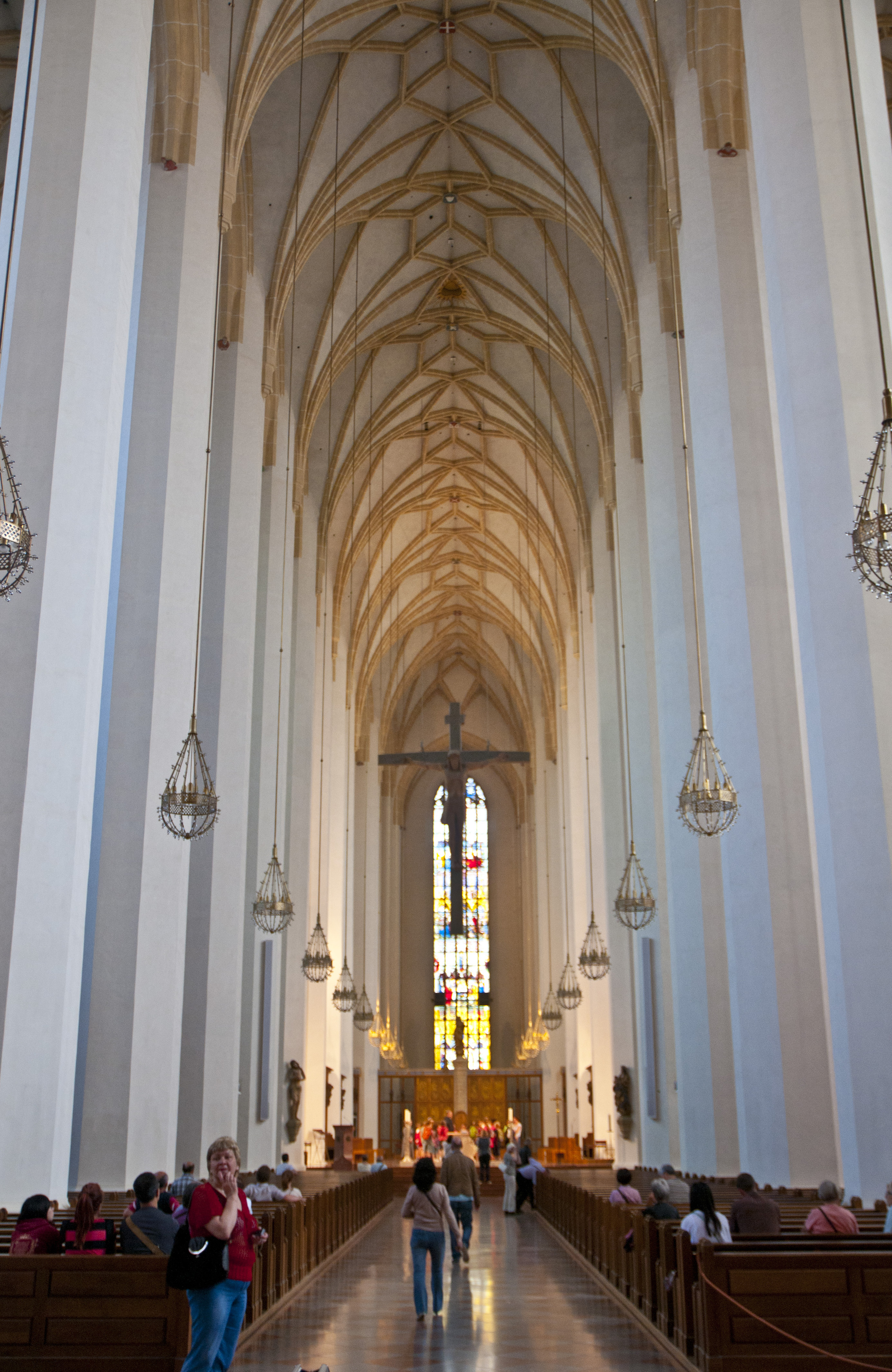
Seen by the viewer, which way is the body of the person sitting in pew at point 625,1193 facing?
away from the camera

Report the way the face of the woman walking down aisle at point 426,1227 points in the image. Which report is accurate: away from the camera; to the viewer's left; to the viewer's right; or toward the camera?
away from the camera

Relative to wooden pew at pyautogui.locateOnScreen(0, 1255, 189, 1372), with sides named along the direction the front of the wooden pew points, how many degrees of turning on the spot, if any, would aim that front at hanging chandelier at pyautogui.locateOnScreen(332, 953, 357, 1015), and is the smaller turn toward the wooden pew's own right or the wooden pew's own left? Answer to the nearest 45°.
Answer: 0° — it already faces it

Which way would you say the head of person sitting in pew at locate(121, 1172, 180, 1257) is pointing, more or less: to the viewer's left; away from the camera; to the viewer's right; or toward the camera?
away from the camera

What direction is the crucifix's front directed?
toward the camera

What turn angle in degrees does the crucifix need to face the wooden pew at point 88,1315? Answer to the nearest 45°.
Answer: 0° — it already faces it

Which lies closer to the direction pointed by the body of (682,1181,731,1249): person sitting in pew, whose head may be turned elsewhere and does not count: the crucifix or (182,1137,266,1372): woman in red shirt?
the crucifix

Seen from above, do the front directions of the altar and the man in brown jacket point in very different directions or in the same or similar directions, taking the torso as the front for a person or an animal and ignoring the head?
very different directions

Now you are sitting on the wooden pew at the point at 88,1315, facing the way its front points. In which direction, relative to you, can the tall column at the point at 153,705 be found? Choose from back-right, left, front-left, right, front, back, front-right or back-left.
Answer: front

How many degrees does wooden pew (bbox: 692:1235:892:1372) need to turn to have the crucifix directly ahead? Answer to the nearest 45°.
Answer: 0° — it already faces it

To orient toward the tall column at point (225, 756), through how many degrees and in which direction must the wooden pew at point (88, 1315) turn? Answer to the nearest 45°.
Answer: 0° — it already faces it

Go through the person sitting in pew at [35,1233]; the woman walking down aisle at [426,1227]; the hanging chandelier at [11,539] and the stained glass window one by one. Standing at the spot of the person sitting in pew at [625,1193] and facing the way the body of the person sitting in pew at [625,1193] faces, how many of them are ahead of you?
1

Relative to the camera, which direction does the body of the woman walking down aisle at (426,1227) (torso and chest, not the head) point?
away from the camera

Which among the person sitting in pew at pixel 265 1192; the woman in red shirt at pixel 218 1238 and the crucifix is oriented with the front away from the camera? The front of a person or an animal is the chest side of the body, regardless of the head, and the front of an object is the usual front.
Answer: the person sitting in pew

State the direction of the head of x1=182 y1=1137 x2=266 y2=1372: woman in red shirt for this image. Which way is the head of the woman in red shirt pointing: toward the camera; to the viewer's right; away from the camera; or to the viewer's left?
toward the camera

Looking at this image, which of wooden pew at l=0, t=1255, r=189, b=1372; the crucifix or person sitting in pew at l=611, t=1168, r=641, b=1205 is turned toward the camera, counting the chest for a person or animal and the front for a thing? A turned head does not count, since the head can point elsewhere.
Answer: the crucifix

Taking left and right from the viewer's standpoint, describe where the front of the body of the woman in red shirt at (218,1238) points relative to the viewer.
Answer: facing the viewer and to the right of the viewer
